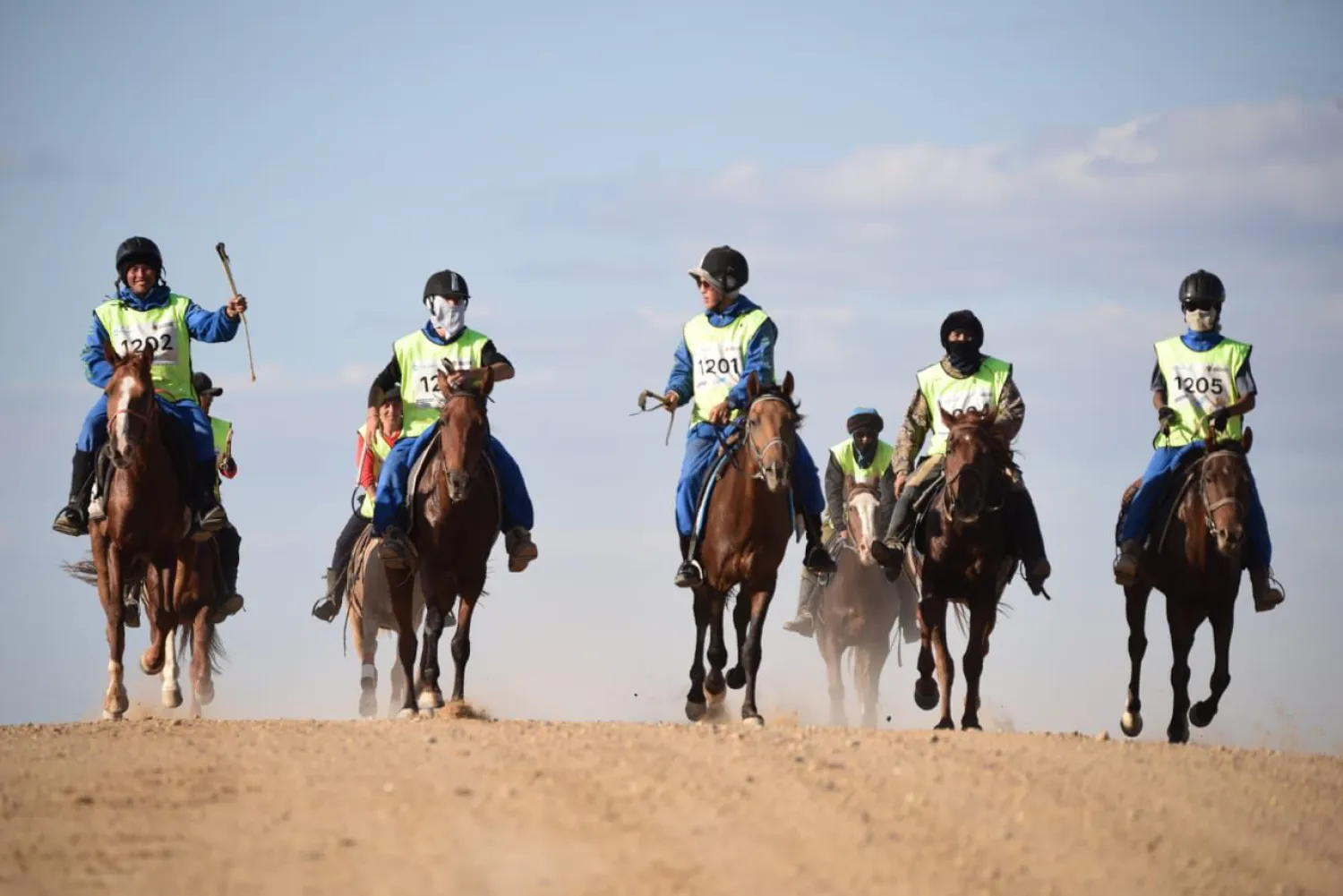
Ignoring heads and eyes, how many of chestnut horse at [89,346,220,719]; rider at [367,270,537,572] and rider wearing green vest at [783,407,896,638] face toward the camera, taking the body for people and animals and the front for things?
3

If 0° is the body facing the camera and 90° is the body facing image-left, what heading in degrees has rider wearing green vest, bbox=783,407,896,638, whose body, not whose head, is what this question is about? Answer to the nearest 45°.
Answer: approximately 0°

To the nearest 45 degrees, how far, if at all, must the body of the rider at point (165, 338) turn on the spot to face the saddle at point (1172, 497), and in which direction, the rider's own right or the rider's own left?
approximately 90° to the rider's own left

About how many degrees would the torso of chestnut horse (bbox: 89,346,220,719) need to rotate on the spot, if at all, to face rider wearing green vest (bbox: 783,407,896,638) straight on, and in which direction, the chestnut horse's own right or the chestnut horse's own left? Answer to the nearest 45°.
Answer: approximately 135° to the chestnut horse's own left

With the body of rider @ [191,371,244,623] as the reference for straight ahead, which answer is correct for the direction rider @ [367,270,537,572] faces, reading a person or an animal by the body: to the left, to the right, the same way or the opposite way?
the same way

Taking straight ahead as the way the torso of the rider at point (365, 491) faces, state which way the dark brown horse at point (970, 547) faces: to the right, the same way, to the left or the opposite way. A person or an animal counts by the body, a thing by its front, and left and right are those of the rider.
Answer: the same way

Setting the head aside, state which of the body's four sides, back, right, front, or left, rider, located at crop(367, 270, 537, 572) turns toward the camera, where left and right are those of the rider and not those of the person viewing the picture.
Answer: front

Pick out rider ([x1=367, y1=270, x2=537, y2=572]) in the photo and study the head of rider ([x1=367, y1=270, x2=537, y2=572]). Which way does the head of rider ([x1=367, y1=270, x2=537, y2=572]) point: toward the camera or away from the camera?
toward the camera

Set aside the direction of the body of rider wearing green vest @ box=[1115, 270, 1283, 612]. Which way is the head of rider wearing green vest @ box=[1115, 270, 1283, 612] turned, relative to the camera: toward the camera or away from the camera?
toward the camera

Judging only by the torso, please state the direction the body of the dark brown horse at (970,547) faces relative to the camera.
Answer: toward the camera

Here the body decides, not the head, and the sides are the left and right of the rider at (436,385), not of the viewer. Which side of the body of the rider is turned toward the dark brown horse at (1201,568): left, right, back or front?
left

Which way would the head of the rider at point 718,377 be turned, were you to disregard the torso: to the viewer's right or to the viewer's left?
to the viewer's left

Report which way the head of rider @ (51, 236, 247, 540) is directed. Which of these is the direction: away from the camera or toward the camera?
toward the camera

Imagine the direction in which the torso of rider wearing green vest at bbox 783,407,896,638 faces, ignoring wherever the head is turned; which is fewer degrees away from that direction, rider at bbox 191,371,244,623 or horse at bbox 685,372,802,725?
the horse

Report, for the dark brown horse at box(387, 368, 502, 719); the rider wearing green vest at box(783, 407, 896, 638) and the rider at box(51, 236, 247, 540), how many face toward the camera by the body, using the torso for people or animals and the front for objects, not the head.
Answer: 3

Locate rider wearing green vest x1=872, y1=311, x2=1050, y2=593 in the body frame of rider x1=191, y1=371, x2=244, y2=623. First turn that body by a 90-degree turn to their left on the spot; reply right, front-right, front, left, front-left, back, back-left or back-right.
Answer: front-right

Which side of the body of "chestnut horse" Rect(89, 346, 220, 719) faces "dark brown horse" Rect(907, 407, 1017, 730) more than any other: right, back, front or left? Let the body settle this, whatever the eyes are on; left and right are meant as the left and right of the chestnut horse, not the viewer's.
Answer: left
